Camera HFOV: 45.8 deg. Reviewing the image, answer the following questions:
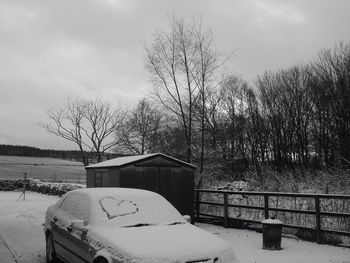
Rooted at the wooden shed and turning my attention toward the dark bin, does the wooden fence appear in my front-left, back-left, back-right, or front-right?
front-left

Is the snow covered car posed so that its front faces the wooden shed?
no

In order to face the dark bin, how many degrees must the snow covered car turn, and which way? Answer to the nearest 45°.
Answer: approximately 90° to its left

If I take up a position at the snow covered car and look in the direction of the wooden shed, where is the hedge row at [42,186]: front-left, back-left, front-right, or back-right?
front-left

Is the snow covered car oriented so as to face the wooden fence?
no

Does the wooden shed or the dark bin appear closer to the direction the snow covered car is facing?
the dark bin

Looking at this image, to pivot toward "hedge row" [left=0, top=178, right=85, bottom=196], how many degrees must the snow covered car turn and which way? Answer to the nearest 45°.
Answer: approximately 135° to its left

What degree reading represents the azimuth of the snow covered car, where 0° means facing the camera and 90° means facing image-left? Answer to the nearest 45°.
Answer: approximately 315°
